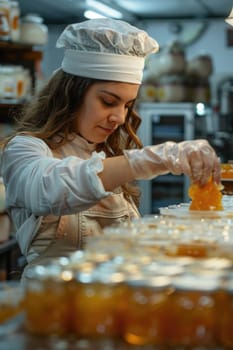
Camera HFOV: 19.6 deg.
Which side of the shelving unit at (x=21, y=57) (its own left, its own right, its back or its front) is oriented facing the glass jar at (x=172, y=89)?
left

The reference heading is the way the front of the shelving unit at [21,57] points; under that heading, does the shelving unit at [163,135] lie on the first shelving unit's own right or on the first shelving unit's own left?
on the first shelving unit's own left

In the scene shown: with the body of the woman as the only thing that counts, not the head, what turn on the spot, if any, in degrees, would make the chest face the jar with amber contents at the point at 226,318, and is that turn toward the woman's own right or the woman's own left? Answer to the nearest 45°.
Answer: approximately 45° to the woman's own right

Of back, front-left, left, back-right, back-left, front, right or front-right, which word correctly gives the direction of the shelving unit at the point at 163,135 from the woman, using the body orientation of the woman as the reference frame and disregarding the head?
back-left

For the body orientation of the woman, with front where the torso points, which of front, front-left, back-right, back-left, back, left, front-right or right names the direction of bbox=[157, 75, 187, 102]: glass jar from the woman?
back-left

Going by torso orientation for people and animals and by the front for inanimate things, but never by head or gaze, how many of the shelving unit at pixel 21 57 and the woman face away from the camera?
0

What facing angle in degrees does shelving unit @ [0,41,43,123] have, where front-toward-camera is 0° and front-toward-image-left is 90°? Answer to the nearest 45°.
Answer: approximately 315°

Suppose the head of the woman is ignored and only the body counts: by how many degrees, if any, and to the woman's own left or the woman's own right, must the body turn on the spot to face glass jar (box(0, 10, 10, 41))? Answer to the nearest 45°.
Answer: approximately 135° to the woman's own left

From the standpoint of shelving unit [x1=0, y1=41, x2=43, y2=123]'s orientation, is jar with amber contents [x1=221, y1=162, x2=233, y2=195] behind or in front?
in front

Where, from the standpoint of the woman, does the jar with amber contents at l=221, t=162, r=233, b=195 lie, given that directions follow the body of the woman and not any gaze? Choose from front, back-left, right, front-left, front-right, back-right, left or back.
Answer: left
